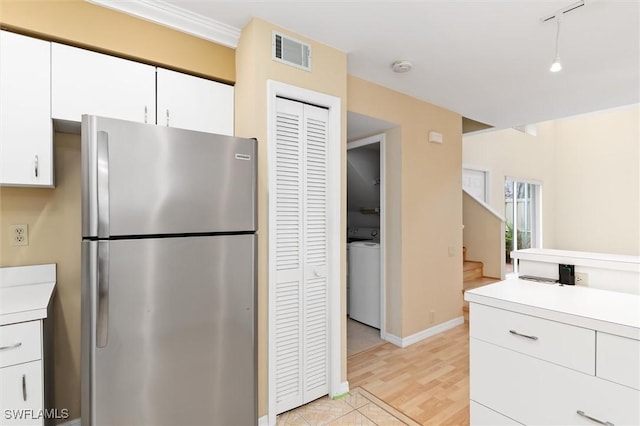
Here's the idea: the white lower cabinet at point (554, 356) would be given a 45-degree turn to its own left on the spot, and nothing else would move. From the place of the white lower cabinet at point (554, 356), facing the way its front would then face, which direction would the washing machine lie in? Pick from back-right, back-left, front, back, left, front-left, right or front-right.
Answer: back-right

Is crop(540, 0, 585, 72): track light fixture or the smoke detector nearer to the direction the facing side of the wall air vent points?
the track light fixture

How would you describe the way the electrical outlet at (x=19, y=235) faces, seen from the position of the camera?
facing the viewer

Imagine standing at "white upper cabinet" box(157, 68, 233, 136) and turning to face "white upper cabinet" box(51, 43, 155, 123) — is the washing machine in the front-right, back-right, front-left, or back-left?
back-right

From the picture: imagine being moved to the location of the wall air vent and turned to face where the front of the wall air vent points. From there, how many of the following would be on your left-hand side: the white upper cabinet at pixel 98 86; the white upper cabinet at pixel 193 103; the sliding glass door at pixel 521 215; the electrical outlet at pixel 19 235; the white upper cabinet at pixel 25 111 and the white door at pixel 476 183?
2

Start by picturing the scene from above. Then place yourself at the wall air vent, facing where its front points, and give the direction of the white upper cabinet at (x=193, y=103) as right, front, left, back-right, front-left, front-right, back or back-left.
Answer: back-right

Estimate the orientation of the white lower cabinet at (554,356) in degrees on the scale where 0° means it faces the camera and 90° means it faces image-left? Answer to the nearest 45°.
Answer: approximately 45°

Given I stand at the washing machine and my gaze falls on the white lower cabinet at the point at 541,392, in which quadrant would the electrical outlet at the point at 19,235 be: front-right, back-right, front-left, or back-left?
front-right

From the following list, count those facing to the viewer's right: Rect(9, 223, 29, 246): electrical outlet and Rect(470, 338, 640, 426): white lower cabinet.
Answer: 0

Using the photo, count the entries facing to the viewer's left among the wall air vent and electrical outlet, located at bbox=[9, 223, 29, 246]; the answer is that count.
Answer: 0
